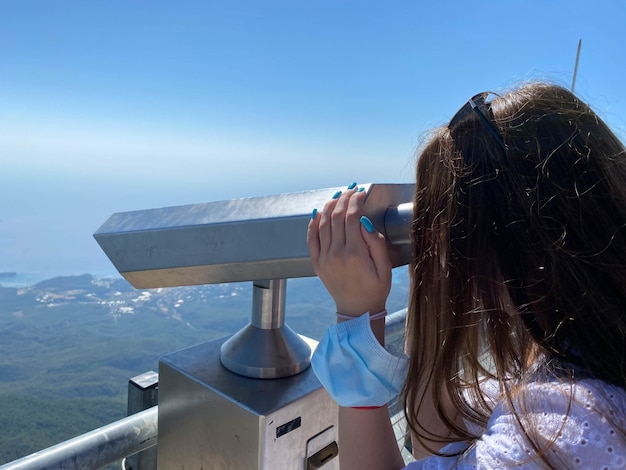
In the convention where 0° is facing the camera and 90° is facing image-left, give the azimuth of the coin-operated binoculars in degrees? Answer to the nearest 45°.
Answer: approximately 135°

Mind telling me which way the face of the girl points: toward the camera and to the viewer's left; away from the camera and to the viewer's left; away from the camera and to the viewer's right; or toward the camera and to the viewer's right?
away from the camera and to the viewer's left

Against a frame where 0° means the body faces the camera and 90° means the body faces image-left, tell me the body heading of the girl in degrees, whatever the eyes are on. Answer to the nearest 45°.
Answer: approximately 135°
